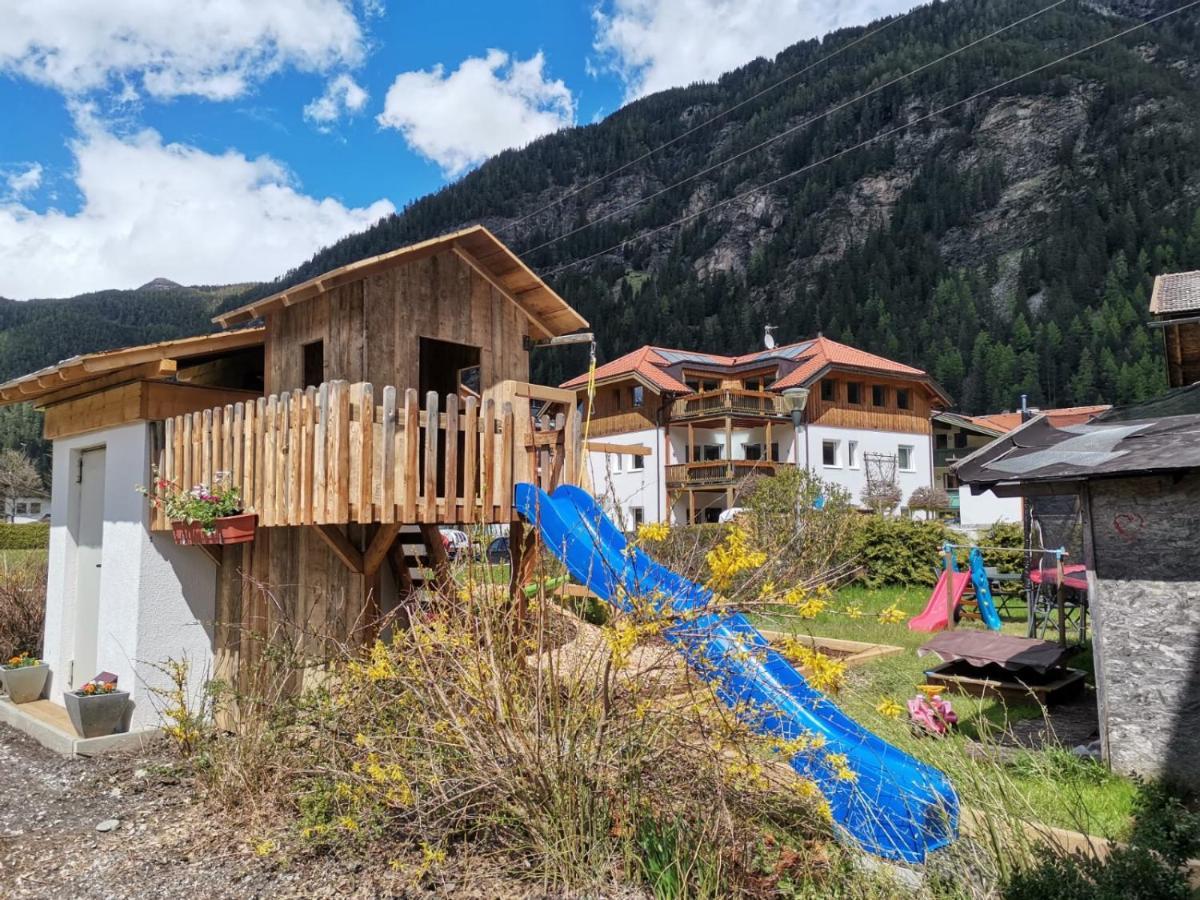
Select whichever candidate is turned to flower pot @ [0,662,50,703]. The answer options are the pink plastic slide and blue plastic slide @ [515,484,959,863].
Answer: the pink plastic slide

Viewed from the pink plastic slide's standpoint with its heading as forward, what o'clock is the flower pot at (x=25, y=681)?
The flower pot is roughly at 12 o'clock from the pink plastic slide.

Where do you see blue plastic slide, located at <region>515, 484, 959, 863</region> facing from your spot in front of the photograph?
facing the viewer and to the right of the viewer

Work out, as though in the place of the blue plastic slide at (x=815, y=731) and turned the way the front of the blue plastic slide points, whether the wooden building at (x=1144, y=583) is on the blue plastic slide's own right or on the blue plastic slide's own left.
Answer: on the blue plastic slide's own left

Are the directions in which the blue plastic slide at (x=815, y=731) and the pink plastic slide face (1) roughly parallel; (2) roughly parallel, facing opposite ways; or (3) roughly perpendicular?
roughly perpendicular

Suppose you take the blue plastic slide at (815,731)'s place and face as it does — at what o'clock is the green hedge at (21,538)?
The green hedge is roughly at 6 o'clock from the blue plastic slide.

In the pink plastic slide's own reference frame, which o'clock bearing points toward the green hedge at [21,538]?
The green hedge is roughly at 2 o'clock from the pink plastic slide.

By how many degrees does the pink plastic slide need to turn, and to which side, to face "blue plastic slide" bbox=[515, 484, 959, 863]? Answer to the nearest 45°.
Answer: approximately 45° to its left

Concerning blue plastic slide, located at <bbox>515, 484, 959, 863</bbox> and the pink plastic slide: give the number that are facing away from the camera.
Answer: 0

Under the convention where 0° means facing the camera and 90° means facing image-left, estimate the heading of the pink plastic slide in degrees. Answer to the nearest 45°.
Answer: approximately 45°

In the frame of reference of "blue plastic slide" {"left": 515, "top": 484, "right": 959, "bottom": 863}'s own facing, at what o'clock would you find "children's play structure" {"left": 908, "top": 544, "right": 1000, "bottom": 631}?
The children's play structure is roughly at 8 o'clock from the blue plastic slide.

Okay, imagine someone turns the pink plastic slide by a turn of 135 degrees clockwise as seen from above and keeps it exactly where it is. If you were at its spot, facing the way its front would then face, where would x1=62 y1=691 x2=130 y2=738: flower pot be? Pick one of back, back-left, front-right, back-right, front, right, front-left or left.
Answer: back-left

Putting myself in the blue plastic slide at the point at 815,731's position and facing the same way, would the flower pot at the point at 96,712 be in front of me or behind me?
behind
